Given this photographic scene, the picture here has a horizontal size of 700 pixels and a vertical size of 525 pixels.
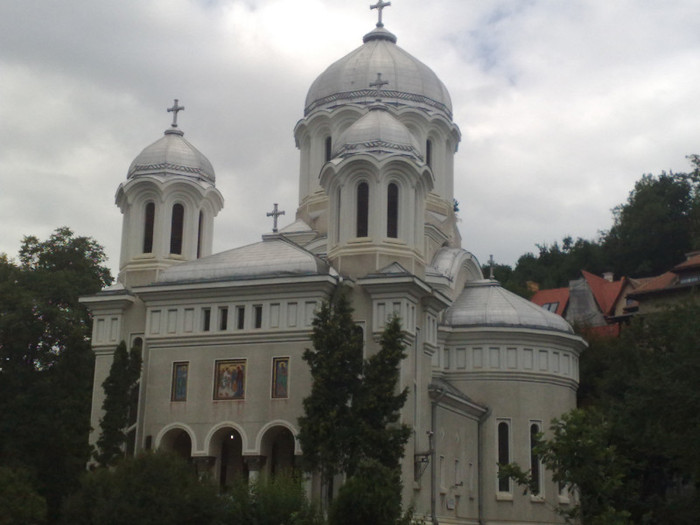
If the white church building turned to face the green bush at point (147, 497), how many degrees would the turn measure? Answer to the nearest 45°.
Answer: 0° — it already faces it

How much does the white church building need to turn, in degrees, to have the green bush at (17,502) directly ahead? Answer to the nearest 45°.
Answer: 0° — it already faces it

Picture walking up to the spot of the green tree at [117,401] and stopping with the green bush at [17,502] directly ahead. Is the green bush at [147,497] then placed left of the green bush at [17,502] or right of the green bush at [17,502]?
left

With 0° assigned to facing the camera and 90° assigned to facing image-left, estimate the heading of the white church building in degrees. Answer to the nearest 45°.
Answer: approximately 45°
